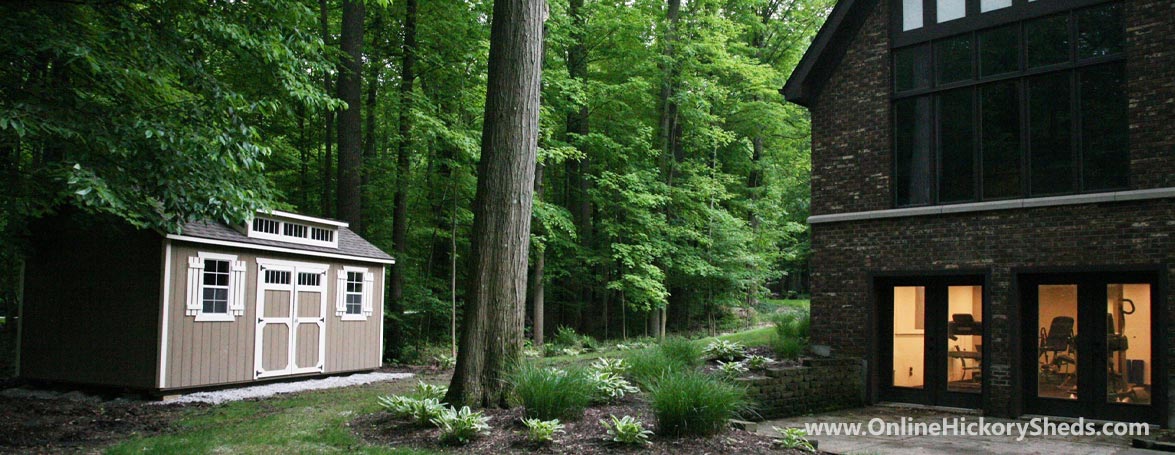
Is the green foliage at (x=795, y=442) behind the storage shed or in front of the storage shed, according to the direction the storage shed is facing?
in front

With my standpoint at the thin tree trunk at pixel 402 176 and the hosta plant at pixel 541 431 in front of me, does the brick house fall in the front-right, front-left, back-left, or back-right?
front-left

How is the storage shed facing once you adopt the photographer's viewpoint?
facing the viewer and to the right of the viewer

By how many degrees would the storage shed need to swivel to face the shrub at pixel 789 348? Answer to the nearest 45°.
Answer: approximately 45° to its left

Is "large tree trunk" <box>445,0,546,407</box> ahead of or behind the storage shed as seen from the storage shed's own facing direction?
ahead

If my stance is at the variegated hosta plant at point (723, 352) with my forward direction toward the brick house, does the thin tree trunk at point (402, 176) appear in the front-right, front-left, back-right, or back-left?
back-left

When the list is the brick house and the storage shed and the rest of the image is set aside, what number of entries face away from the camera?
0

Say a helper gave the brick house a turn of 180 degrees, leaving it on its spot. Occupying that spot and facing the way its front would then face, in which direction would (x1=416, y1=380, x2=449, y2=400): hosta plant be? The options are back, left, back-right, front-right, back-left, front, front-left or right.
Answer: back
